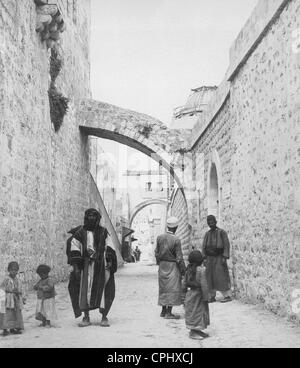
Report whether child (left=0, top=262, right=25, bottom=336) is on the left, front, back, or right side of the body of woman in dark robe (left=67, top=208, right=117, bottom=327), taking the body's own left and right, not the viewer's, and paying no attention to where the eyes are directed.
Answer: right

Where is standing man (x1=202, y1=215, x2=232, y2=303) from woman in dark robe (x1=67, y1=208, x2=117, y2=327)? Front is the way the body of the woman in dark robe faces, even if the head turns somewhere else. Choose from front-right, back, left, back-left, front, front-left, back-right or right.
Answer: back-left

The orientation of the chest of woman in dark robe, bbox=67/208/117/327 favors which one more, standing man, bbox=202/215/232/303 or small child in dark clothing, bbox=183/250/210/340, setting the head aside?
the small child in dark clothing
